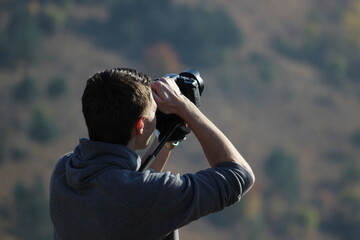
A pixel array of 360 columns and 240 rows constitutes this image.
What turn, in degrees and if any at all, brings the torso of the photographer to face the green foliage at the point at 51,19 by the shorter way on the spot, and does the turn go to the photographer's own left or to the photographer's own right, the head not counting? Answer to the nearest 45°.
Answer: approximately 45° to the photographer's own left

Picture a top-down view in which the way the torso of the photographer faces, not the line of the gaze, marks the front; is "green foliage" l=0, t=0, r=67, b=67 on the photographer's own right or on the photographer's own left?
on the photographer's own left

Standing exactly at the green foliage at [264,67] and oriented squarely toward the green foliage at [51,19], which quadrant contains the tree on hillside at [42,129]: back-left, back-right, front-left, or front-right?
front-left

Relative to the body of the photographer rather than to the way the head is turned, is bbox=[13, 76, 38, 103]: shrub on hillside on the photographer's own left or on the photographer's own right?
on the photographer's own left

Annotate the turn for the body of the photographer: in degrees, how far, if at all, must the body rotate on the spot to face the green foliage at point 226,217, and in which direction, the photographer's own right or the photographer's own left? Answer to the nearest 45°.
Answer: approximately 45° to the photographer's own left

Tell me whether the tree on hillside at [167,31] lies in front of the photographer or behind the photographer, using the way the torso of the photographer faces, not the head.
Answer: in front

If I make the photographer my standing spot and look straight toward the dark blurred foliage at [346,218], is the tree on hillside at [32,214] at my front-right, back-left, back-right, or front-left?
front-left

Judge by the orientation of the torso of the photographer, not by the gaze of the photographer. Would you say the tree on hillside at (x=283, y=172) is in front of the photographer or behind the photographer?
in front

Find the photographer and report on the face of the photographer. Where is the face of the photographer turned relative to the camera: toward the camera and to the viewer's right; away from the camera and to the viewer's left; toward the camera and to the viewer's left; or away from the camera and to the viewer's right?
away from the camera and to the viewer's right

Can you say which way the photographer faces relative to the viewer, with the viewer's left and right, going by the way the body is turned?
facing away from the viewer and to the right of the viewer

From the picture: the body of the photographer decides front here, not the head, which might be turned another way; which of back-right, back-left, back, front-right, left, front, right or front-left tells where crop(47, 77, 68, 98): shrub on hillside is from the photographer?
front-left

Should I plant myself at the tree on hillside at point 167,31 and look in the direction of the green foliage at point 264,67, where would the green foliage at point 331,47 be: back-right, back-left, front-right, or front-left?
front-left

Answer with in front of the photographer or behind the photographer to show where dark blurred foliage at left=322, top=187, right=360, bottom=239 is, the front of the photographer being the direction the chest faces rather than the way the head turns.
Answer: in front
